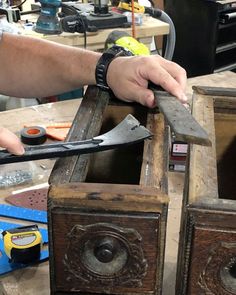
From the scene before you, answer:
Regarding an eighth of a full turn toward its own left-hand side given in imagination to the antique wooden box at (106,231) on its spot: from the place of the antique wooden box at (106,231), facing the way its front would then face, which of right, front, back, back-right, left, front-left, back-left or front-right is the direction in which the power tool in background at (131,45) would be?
back-left

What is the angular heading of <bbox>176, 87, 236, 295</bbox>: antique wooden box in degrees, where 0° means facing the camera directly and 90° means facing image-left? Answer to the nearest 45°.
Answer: approximately 0°

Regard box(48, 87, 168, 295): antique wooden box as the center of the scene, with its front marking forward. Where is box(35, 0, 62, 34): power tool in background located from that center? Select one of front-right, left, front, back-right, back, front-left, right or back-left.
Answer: back

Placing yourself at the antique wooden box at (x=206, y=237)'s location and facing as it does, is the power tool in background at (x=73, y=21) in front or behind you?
behind

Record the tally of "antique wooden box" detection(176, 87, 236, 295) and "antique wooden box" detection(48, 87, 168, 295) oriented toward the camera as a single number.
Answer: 2

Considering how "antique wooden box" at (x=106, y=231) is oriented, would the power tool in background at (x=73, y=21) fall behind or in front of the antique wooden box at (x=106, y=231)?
behind

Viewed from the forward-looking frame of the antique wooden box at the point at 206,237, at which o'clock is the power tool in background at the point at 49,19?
The power tool in background is roughly at 5 o'clock from the antique wooden box.
